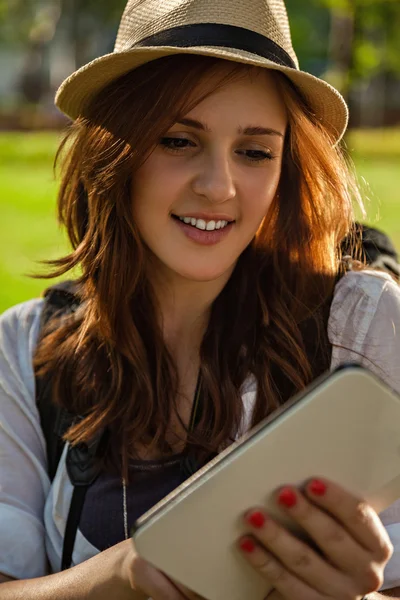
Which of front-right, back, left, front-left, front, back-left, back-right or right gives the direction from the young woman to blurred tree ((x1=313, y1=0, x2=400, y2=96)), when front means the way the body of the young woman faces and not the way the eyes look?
back

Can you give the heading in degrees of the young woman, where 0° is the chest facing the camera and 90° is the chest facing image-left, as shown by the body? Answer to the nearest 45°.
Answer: approximately 0°
